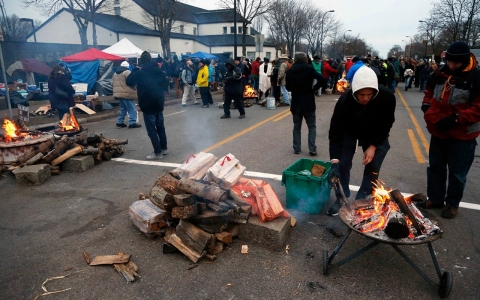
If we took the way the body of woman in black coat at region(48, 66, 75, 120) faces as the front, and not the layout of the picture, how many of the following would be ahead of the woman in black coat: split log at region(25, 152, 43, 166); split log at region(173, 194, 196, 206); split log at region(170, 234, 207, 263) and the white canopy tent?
3

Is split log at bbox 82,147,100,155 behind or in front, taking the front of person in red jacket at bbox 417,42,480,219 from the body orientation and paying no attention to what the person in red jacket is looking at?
in front

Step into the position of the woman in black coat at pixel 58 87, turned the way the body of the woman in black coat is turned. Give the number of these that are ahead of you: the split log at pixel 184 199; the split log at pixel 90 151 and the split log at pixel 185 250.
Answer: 3

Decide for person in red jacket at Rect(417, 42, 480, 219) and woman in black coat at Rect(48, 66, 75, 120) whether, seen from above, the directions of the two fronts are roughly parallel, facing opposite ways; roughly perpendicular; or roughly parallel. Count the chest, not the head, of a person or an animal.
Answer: roughly perpendicular

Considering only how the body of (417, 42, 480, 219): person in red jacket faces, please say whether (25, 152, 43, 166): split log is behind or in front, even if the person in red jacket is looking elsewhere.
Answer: in front

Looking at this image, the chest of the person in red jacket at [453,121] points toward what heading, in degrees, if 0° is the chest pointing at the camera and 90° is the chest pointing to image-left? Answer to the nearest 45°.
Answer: approximately 45°

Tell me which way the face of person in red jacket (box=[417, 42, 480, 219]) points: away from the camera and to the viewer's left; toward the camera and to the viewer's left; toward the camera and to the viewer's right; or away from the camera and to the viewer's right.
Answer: toward the camera and to the viewer's left

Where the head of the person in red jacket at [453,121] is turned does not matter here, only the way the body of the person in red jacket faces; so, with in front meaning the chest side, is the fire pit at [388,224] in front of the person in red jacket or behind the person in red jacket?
in front

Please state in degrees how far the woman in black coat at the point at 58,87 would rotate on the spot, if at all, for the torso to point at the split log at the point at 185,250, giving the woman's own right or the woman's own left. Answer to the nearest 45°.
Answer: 0° — they already face it
